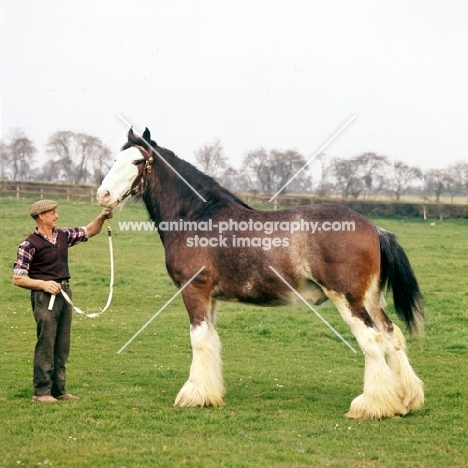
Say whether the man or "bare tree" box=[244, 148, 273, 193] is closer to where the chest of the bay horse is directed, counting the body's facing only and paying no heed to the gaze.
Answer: the man

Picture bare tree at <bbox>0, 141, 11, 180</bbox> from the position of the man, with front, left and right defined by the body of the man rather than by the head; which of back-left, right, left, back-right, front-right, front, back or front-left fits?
back-left

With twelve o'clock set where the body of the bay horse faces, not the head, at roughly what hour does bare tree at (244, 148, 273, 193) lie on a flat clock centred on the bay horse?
The bare tree is roughly at 3 o'clock from the bay horse.

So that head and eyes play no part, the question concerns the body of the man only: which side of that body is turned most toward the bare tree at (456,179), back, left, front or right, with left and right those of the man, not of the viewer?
left

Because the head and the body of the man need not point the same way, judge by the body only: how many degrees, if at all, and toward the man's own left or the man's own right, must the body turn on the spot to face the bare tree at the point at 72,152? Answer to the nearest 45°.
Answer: approximately 135° to the man's own left

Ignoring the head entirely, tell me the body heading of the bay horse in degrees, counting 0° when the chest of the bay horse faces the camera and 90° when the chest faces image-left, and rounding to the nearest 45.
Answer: approximately 90°

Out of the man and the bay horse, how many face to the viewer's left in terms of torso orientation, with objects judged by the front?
1

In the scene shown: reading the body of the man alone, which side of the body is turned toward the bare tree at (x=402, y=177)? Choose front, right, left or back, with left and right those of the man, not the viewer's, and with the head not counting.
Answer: left

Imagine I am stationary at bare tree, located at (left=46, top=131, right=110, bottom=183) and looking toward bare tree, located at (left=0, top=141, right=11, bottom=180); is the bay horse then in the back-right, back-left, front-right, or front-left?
back-left

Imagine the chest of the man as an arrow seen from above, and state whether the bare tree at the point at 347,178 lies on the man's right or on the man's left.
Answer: on the man's left

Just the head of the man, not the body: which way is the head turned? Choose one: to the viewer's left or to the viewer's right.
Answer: to the viewer's right

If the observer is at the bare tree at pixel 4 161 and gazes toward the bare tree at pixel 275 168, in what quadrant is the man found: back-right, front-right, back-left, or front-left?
front-right

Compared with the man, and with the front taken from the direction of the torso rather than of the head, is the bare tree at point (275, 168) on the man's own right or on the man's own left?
on the man's own left

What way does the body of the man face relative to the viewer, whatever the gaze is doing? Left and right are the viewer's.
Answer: facing the viewer and to the right of the viewer

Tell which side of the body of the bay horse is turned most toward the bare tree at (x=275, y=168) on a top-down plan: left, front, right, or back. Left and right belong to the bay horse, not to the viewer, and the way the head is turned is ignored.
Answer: right
